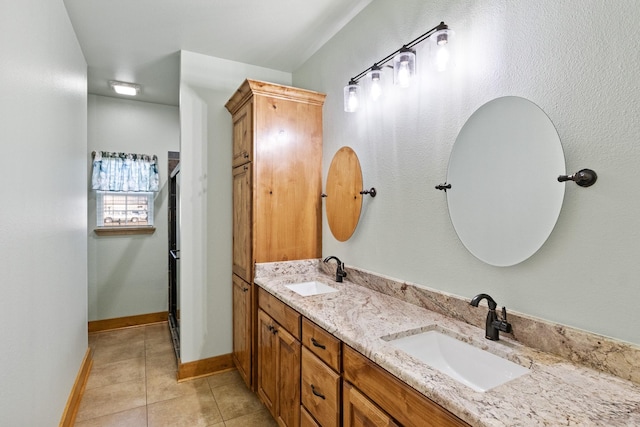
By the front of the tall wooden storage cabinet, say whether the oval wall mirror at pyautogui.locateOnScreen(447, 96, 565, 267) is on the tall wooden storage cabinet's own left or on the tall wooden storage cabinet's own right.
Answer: on the tall wooden storage cabinet's own left

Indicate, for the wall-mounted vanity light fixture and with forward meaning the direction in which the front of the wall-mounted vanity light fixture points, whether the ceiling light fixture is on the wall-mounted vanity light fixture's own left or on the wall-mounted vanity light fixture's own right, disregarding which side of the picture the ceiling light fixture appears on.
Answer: on the wall-mounted vanity light fixture's own right

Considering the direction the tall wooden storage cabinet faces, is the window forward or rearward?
forward

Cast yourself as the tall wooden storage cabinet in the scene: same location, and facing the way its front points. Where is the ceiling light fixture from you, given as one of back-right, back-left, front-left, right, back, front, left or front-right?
front-right

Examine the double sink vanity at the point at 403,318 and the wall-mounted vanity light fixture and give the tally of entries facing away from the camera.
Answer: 0

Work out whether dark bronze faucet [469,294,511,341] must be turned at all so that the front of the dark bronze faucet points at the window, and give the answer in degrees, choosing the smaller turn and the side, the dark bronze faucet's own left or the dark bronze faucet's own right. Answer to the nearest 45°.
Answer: approximately 45° to the dark bronze faucet's own right

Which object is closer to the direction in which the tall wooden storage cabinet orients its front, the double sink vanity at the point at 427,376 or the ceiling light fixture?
the ceiling light fixture

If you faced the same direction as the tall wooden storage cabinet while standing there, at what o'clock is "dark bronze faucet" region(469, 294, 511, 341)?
The dark bronze faucet is roughly at 8 o'clock from the tall wooden storage cabinet.

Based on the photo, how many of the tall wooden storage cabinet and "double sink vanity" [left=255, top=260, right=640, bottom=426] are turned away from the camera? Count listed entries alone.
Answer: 0

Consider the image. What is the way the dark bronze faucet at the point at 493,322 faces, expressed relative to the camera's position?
facing the viewer and to the left of the viewer

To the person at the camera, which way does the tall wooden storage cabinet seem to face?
facing to the left of the viewer
